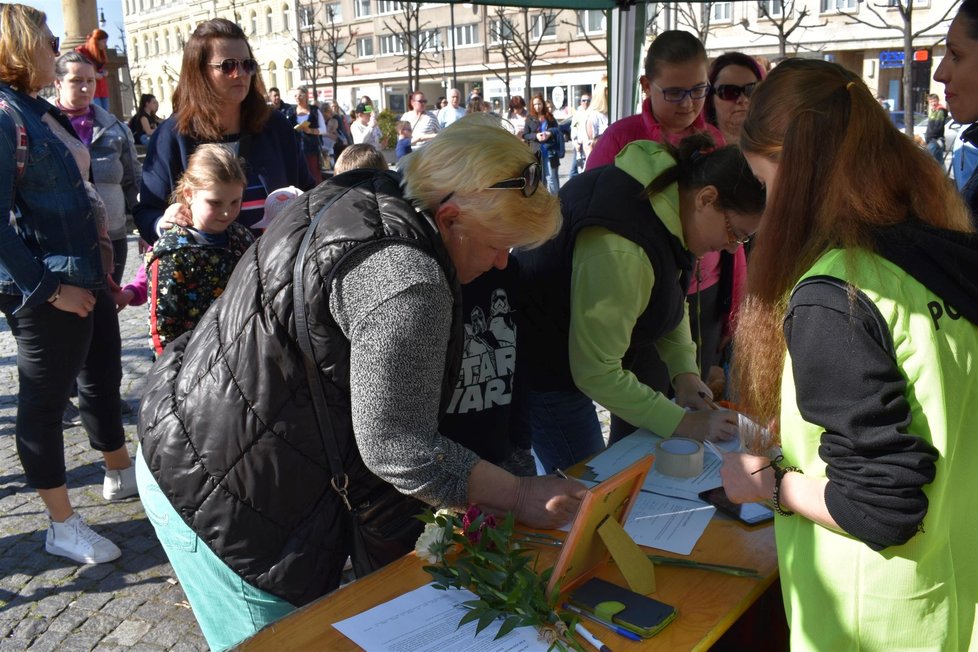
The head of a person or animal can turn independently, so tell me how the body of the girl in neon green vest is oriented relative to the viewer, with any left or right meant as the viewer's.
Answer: facing away from the viewer and to the left of the viewer

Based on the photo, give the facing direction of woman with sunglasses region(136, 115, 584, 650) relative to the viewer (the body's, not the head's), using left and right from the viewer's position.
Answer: facing to the right of the viewer

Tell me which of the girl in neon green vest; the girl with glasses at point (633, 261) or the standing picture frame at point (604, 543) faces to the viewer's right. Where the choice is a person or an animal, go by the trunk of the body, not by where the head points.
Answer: the girl with glasses

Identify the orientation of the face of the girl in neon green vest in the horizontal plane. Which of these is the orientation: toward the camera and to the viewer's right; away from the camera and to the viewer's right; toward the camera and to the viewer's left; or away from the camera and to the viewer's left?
away from the camera and to the viewer's left

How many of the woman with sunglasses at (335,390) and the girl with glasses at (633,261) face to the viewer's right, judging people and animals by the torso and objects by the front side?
2

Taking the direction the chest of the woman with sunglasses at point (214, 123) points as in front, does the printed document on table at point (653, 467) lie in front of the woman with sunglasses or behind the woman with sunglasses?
in front

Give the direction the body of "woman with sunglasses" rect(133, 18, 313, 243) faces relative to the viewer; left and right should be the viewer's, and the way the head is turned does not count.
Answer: facing the viewer and to the right of the viewer

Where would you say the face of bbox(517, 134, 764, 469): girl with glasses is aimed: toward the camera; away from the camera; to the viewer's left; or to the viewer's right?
to the viewer's right

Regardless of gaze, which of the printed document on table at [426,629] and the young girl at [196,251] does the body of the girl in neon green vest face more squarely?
the young girl

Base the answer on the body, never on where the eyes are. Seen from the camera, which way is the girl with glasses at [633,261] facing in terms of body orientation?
to the viewer's right
